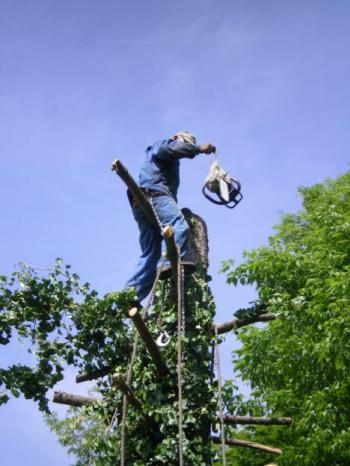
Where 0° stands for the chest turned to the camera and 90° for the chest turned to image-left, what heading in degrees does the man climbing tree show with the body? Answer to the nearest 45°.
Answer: approximately 270°

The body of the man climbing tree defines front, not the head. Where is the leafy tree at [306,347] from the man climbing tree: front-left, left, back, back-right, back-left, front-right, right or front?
front-left
